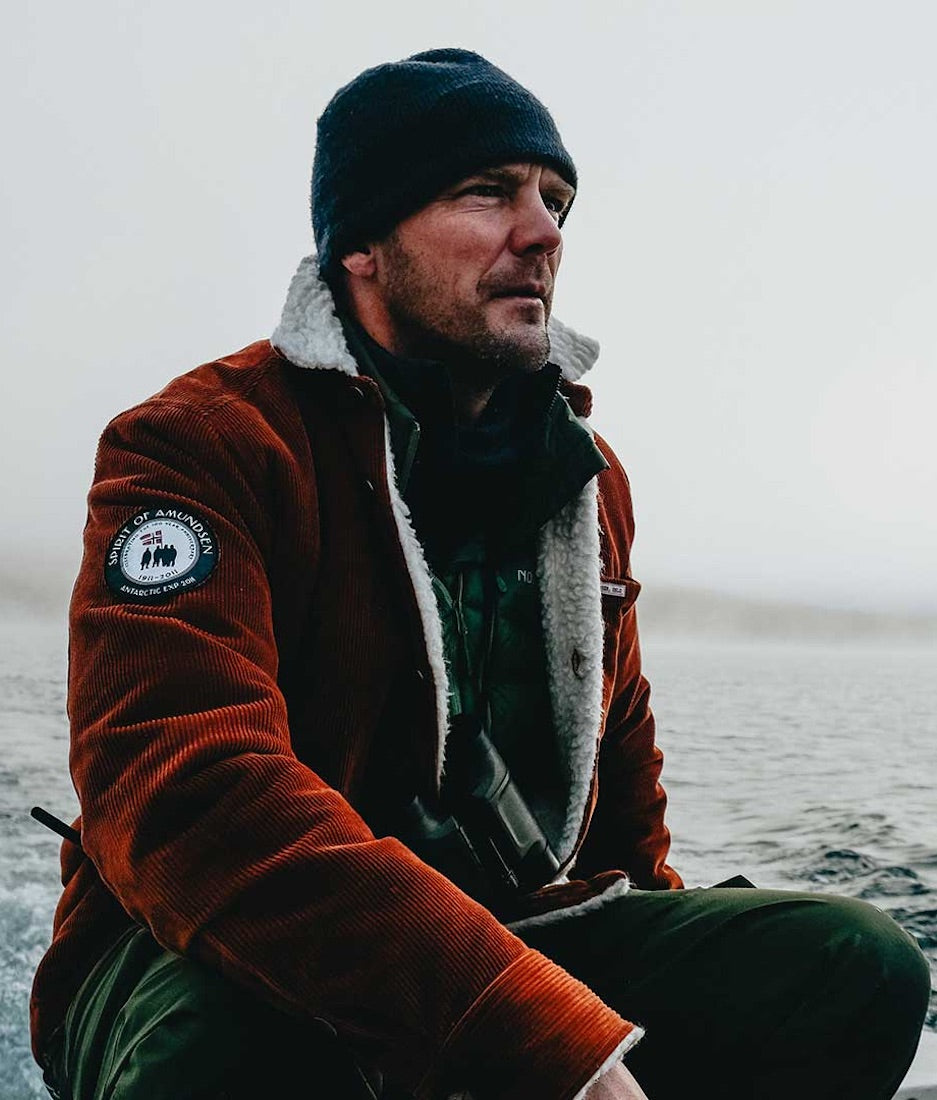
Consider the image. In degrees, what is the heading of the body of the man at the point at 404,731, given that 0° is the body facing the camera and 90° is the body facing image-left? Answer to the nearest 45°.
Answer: approximately 315°
